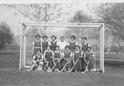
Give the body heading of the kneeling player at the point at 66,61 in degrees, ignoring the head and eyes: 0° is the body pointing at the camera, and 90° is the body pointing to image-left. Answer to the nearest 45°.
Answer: approximately 0°

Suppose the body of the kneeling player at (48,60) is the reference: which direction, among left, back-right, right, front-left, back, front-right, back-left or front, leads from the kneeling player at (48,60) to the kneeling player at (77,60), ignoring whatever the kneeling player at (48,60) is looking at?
left

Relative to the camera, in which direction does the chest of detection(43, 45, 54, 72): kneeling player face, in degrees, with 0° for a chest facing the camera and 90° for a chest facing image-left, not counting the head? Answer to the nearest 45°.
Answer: approximately 0°

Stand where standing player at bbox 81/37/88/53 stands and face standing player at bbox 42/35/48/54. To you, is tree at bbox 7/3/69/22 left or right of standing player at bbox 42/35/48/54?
right

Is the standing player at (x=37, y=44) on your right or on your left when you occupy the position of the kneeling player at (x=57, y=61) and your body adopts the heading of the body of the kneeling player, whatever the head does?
on your right

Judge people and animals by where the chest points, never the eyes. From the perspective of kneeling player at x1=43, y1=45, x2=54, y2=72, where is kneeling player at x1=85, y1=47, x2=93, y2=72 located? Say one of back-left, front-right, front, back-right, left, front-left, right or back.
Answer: left

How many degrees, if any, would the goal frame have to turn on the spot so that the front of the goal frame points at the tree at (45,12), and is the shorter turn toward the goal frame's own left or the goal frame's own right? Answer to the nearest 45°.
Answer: approximately 135° to the goal frame's own right

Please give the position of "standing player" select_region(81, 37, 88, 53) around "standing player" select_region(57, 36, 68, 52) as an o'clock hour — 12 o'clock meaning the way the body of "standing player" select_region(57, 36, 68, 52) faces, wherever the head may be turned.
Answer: "standing player" select_region(81, 37, 88, 53) is roughly at 9 o'clock from "standing player" select_region(57, 36, 68, 52).
